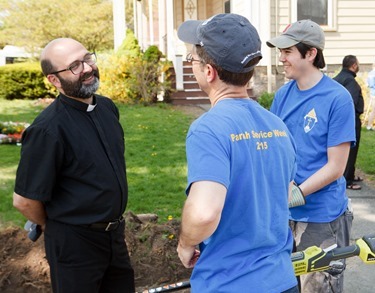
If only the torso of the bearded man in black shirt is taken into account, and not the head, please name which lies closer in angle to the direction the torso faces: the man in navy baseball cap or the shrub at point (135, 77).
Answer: the man in navy baseball cap

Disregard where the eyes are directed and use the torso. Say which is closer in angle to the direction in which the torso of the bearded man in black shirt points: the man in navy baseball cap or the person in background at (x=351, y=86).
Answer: the man in navy baseball cap

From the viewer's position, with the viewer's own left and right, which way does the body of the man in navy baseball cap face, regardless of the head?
facing away from the viewer and to the left of the viewer

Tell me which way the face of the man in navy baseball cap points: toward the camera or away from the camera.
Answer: away from the camera

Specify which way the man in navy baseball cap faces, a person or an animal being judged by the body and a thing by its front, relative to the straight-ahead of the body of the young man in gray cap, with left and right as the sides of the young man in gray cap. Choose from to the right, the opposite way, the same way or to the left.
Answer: to the right

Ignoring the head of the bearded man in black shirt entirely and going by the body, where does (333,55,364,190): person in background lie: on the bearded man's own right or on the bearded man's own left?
on the bearded man's own left

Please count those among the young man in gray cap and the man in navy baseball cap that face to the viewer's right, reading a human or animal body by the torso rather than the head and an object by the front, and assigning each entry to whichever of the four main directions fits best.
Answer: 0

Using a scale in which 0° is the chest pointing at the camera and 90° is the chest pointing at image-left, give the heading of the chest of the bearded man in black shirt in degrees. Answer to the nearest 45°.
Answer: approximately 315°

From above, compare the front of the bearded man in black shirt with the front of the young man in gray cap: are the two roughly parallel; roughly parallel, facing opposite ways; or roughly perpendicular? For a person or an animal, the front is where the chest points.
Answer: roughly perpendicular
